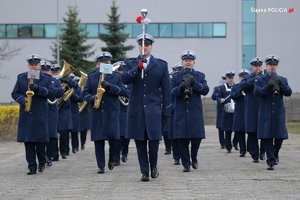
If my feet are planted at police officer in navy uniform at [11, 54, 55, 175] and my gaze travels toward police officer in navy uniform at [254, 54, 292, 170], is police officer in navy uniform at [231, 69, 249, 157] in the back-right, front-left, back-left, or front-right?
front-left

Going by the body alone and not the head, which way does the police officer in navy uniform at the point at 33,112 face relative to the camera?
toward the camera

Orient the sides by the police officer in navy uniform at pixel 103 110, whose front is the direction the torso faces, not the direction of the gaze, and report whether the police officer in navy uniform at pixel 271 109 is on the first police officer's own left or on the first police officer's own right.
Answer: on the first police officer's own left

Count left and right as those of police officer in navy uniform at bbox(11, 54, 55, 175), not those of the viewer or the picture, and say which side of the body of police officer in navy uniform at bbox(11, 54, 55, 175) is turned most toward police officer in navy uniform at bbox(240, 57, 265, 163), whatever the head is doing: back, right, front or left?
left

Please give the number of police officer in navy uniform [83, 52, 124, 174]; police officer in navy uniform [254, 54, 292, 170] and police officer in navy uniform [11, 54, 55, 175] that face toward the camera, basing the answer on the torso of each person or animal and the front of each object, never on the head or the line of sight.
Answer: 3

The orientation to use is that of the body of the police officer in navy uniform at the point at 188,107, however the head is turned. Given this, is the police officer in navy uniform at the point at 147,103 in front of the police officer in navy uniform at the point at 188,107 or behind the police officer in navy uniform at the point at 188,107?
in front

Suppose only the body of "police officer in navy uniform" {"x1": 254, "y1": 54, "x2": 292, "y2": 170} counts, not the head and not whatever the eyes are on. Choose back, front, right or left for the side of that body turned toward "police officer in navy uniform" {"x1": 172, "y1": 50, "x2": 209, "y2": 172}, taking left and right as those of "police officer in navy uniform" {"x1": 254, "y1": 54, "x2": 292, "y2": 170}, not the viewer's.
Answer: right

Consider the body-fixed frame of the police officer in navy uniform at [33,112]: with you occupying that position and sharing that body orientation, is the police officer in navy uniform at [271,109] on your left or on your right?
on your left

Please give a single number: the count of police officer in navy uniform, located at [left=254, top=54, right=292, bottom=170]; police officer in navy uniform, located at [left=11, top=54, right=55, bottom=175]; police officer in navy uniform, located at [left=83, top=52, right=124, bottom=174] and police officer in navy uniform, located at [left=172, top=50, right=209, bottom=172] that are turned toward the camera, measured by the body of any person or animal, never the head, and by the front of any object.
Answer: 4

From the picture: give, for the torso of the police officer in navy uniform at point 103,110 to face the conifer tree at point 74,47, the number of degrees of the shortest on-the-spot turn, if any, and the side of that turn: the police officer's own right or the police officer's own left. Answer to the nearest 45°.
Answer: approximately 180°

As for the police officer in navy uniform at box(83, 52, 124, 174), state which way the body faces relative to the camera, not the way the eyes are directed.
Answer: toward the camera
